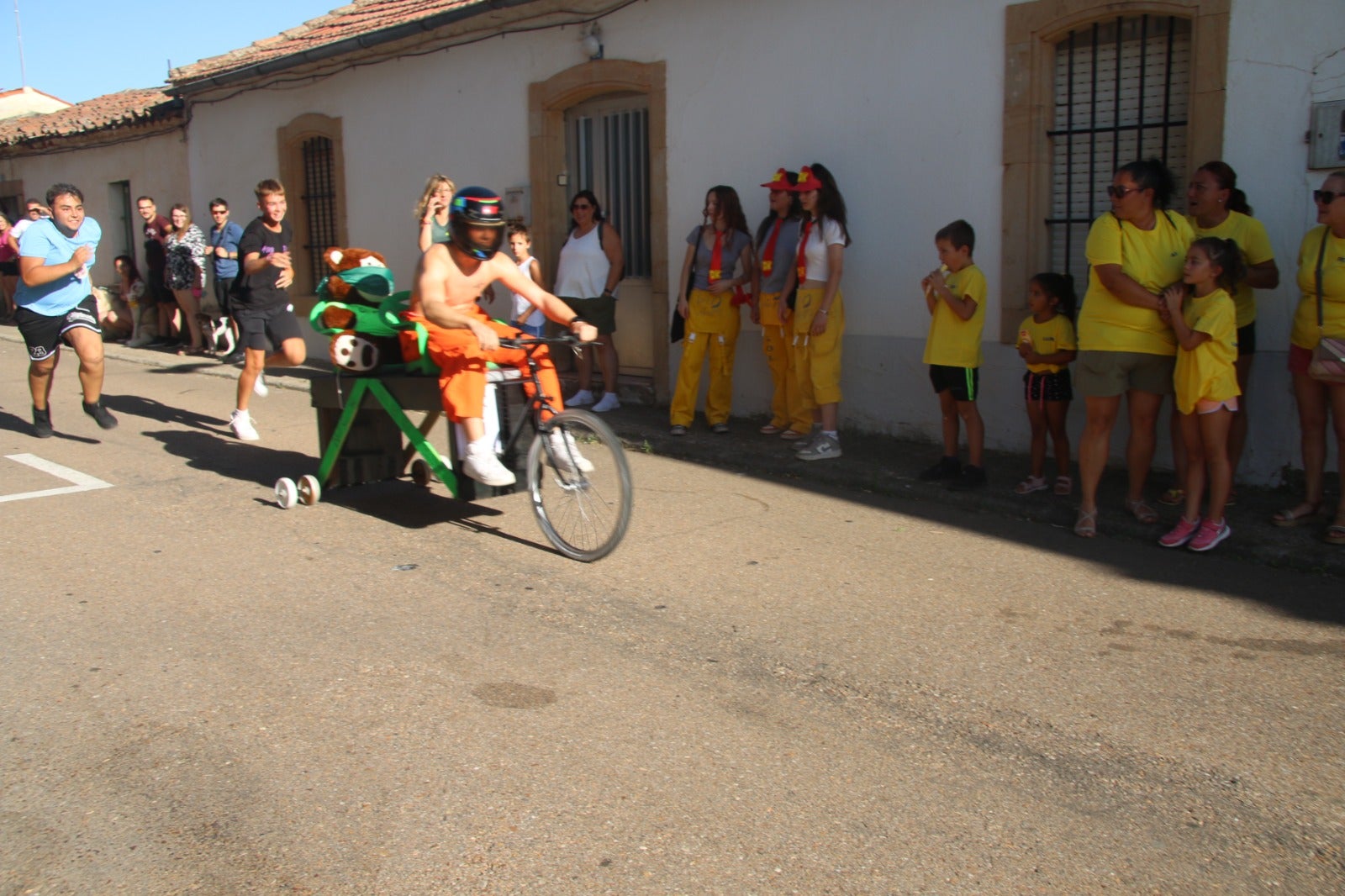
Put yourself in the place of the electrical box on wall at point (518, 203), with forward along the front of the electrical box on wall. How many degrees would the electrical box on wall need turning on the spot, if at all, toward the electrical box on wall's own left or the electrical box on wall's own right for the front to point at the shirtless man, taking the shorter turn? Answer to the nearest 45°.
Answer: approximately 45° to the electrical box on wall's own left

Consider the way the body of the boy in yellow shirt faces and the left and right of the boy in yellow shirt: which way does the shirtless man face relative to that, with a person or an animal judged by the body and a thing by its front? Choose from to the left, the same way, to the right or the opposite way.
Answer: to the left

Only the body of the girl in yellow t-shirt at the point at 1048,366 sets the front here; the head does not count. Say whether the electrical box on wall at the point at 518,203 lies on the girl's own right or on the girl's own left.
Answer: on the girl's own right

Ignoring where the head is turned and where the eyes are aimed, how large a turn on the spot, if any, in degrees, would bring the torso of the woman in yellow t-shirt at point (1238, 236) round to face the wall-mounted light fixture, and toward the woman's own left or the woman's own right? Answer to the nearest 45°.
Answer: approximately 90° to the woman's own right

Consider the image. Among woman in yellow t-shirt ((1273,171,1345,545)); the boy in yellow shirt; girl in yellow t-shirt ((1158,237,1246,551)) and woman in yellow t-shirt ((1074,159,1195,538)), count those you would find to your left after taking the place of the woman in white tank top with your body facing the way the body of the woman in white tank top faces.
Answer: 4
